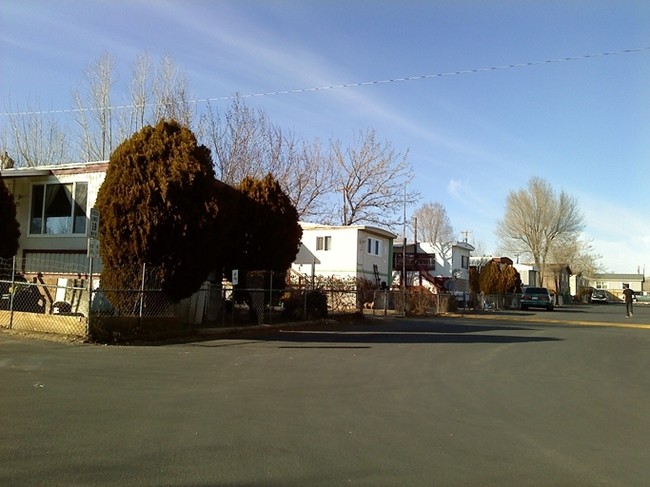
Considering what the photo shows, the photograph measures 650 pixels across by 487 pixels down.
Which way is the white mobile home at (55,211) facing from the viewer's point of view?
toward the camera

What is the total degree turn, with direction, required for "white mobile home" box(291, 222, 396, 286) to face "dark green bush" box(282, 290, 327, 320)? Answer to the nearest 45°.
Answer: approximately 45° to its right

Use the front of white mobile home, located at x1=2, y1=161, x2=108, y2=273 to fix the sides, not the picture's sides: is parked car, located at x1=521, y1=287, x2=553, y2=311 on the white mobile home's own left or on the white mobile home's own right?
on the white mobile home's own left

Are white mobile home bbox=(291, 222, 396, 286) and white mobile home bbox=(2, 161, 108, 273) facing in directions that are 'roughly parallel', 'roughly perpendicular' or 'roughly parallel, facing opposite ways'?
roughly parallel

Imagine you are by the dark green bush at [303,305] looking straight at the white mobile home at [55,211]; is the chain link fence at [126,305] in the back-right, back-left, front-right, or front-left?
front-left

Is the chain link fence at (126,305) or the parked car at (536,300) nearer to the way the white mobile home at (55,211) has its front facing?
the chain link fence

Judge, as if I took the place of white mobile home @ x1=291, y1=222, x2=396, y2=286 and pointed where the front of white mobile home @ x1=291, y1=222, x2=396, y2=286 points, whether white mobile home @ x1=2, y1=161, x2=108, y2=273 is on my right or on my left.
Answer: on my right

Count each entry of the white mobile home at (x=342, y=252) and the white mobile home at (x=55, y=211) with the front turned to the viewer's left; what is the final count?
0

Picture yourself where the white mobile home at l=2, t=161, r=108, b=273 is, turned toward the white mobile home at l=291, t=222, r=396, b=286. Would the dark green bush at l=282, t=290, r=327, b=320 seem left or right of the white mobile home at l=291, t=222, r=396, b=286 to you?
right

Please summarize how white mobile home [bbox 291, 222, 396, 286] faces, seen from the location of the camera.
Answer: facing the viewer and to the right of the viewer

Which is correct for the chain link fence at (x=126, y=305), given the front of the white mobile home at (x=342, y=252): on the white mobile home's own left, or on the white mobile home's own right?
on the white mobile home's own right
